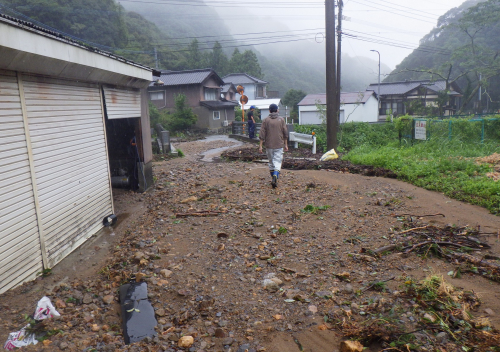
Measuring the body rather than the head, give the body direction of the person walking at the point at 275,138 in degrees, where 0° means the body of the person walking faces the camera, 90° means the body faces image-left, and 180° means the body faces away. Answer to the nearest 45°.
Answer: approximately 180°

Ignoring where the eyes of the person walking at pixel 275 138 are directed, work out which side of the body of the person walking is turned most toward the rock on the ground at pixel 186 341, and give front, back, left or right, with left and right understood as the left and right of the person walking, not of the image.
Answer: back

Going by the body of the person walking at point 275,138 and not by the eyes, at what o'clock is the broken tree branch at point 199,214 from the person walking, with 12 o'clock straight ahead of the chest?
The broken tree branch is roughly at 7 o'clock from the person walking.

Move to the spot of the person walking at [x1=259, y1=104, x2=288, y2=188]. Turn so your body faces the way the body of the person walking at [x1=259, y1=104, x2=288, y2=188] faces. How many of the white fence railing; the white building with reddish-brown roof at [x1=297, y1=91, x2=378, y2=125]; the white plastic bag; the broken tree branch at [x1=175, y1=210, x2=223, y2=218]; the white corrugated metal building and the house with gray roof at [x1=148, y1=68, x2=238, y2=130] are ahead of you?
3

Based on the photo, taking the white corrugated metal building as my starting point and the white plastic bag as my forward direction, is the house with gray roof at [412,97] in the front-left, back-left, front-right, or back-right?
back-left

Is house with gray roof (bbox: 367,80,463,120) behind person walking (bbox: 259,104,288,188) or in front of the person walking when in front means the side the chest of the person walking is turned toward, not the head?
in front

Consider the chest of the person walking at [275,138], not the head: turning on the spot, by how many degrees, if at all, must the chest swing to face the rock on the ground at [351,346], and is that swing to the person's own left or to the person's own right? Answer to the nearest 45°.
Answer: approximately 180°

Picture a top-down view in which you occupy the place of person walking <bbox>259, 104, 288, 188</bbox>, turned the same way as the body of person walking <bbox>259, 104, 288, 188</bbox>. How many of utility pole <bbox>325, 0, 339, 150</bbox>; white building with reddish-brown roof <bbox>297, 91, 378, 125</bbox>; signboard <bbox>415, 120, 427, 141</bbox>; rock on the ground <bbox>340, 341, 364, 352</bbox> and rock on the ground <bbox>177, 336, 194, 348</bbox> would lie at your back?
2

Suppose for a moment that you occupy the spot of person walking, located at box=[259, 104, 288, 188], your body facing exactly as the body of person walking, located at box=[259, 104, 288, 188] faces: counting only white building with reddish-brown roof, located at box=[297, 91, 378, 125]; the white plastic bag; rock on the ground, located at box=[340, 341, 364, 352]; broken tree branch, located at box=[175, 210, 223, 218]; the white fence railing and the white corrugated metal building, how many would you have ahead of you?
2

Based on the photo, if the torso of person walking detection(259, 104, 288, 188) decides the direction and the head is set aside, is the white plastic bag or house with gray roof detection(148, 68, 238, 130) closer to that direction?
the house with gray roof

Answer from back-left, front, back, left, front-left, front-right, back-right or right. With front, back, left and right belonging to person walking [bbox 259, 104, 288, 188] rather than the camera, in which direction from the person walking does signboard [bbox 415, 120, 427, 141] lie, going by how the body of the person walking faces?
front-right

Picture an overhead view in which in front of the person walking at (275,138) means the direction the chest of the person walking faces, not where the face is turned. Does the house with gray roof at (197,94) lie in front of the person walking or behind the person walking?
in front

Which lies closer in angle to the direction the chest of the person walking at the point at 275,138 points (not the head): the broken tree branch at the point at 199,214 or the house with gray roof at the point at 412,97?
the house with gray roof

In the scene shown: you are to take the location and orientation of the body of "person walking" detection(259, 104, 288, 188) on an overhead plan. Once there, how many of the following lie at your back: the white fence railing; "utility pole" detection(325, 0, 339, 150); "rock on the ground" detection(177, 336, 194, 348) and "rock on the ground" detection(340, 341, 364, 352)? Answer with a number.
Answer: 2
